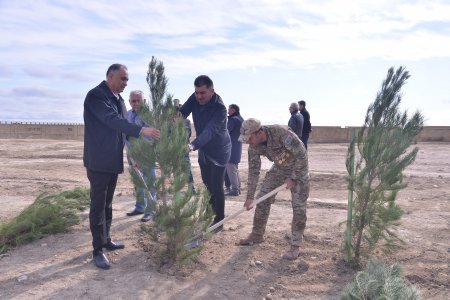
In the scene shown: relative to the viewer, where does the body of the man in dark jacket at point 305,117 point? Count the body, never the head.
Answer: to the viewer's left

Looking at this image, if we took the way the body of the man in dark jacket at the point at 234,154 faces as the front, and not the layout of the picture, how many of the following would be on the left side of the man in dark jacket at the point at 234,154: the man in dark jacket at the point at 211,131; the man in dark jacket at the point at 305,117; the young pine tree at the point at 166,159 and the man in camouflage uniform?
3

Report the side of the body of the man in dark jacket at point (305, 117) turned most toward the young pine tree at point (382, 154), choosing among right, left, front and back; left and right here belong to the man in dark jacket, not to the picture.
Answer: left

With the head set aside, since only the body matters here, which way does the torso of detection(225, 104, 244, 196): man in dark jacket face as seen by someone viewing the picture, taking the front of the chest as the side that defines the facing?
to the viewer's left

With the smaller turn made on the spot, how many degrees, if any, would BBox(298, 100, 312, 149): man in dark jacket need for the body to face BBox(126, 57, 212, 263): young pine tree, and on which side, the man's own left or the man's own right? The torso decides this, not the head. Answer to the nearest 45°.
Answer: approximately 90° to the man's own left
